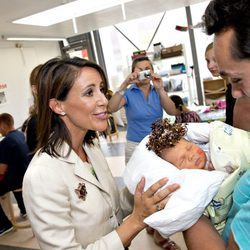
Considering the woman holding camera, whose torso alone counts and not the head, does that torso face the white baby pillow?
yes

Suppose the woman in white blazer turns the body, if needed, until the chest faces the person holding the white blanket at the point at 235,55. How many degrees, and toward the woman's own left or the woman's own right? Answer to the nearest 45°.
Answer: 0° — they already face them

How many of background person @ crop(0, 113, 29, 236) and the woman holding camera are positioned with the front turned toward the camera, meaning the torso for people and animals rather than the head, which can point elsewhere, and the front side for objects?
1

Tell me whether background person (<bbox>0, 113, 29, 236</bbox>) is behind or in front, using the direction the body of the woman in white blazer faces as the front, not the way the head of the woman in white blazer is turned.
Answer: behind

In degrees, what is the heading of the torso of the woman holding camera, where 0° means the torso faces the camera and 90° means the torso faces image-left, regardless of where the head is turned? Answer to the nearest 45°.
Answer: approximately 0°

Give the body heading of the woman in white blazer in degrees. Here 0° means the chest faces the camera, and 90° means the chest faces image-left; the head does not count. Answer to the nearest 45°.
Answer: approximately 315°
